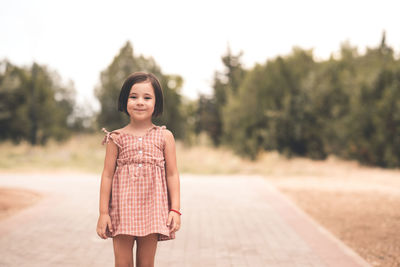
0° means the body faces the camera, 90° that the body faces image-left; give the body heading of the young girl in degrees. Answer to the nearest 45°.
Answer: approximately 0°

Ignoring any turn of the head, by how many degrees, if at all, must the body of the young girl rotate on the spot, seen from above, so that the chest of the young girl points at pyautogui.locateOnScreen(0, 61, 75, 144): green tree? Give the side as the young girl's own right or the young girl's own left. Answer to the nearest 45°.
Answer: approximately 180°
